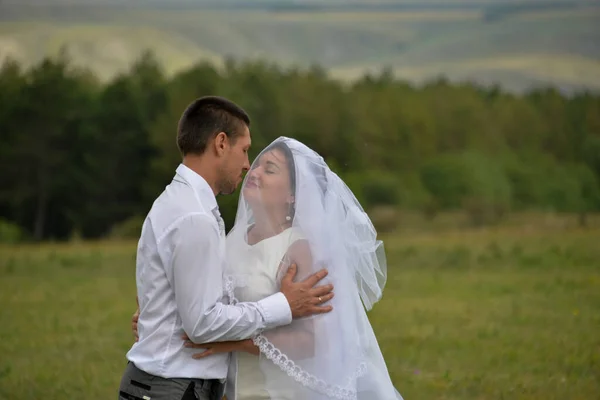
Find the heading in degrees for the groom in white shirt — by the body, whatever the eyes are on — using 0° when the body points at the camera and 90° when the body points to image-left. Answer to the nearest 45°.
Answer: approximately 270°

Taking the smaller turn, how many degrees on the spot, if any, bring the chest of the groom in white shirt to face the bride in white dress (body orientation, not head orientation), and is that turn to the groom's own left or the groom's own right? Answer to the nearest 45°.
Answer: approximately 45° to the groom's own left

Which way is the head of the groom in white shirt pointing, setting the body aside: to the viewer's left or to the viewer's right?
to the viewer's right
